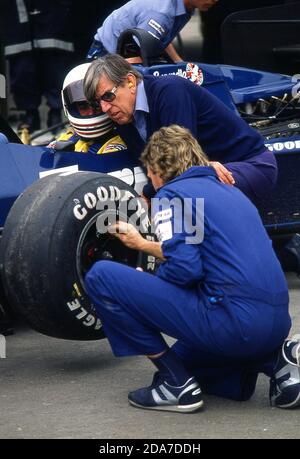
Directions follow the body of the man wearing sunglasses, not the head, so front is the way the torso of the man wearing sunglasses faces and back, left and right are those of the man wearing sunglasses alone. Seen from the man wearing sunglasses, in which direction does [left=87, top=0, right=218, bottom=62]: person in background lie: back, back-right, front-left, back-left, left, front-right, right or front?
back-right

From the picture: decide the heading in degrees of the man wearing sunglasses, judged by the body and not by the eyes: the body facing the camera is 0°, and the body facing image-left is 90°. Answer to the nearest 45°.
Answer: approximately 45°

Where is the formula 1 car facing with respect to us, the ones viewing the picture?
facing the viewer and to the left of the viewer

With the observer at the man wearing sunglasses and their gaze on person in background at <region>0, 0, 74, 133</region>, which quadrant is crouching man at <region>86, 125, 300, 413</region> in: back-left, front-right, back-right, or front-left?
back-left

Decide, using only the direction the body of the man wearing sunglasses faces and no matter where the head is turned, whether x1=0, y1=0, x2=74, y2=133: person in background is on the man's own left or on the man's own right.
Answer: on the man's own right

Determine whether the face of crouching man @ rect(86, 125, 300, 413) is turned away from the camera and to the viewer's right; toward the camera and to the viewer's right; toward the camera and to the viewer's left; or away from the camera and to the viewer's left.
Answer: away from the camera and to the viewer's left
